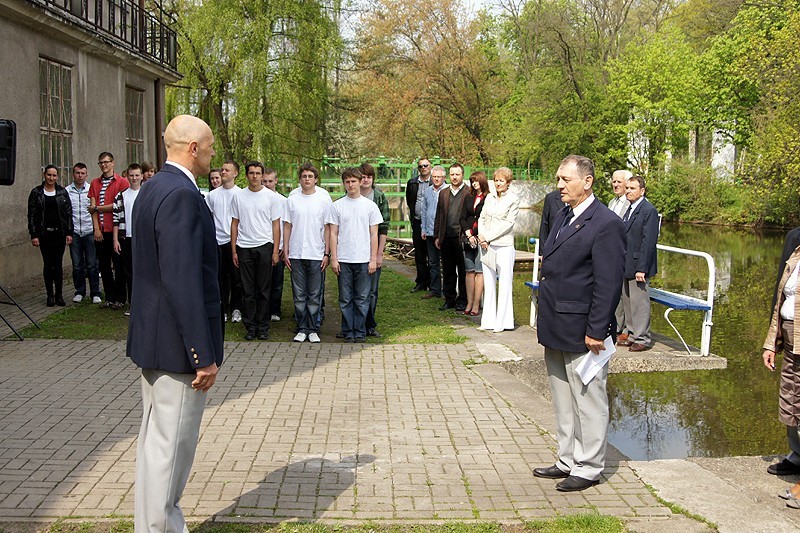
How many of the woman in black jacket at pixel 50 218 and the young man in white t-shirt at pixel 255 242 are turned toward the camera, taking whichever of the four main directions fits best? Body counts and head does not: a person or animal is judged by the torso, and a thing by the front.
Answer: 2

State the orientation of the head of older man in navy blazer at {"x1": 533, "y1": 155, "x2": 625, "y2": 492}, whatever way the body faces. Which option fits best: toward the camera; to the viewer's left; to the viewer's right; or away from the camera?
to the viewer's left

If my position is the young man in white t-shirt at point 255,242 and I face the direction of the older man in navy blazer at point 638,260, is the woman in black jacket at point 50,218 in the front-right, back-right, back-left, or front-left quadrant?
back-left

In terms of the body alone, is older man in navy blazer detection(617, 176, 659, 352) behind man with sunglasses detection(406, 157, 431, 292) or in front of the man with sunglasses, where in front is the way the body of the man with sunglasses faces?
in front

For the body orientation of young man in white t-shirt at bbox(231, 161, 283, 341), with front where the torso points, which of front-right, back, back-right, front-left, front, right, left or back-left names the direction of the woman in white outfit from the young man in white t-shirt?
left

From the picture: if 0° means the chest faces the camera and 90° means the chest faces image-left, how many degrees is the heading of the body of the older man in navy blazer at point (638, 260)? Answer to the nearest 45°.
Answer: approximately 45°

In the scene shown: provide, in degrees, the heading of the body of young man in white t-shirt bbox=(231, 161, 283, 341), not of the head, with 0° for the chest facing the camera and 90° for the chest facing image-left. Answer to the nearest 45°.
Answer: approximately 0°

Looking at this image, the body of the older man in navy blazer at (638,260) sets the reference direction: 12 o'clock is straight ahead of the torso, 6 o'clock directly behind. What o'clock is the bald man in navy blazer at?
The bald man in navy blazer is roughly at 11 o'clock from the older man in navy blazer.

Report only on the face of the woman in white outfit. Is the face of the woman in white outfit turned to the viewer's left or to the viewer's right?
to the viewer's left

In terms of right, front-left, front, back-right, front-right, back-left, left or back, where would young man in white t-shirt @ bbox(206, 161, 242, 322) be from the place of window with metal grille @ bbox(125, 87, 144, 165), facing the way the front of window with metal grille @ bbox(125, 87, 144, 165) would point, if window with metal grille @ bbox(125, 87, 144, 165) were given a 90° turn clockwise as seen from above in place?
front-left
